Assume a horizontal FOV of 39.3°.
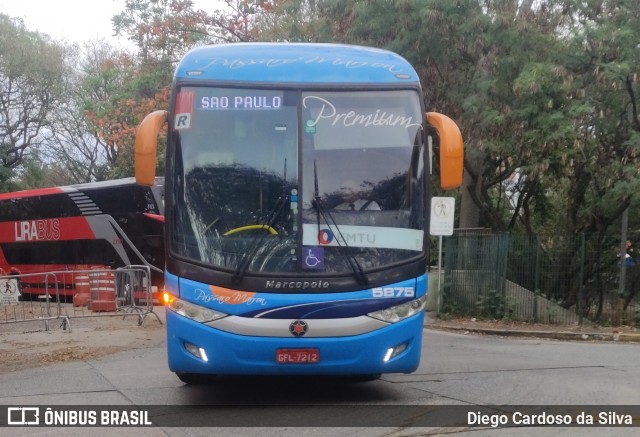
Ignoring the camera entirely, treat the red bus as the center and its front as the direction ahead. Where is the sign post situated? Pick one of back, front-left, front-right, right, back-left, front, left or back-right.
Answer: front

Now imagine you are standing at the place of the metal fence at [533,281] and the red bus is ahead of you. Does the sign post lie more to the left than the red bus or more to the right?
left

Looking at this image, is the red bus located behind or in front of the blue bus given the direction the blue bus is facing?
behind

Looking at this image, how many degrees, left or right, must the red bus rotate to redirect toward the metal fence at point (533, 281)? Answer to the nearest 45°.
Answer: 0° — it already faces it

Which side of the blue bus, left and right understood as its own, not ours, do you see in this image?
front

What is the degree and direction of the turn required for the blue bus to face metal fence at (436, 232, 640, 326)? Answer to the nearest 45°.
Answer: approximately 135° to its left

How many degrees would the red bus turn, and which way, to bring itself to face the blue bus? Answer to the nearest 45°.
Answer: approximately 45° to its right

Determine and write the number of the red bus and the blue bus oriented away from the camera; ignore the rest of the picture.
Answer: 0

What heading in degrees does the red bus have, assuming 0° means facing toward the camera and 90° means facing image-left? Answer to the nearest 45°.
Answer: approximately 315°

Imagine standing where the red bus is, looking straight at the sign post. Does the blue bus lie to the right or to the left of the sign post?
right

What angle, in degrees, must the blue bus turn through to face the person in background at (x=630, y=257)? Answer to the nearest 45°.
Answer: approximately 135° to its left
